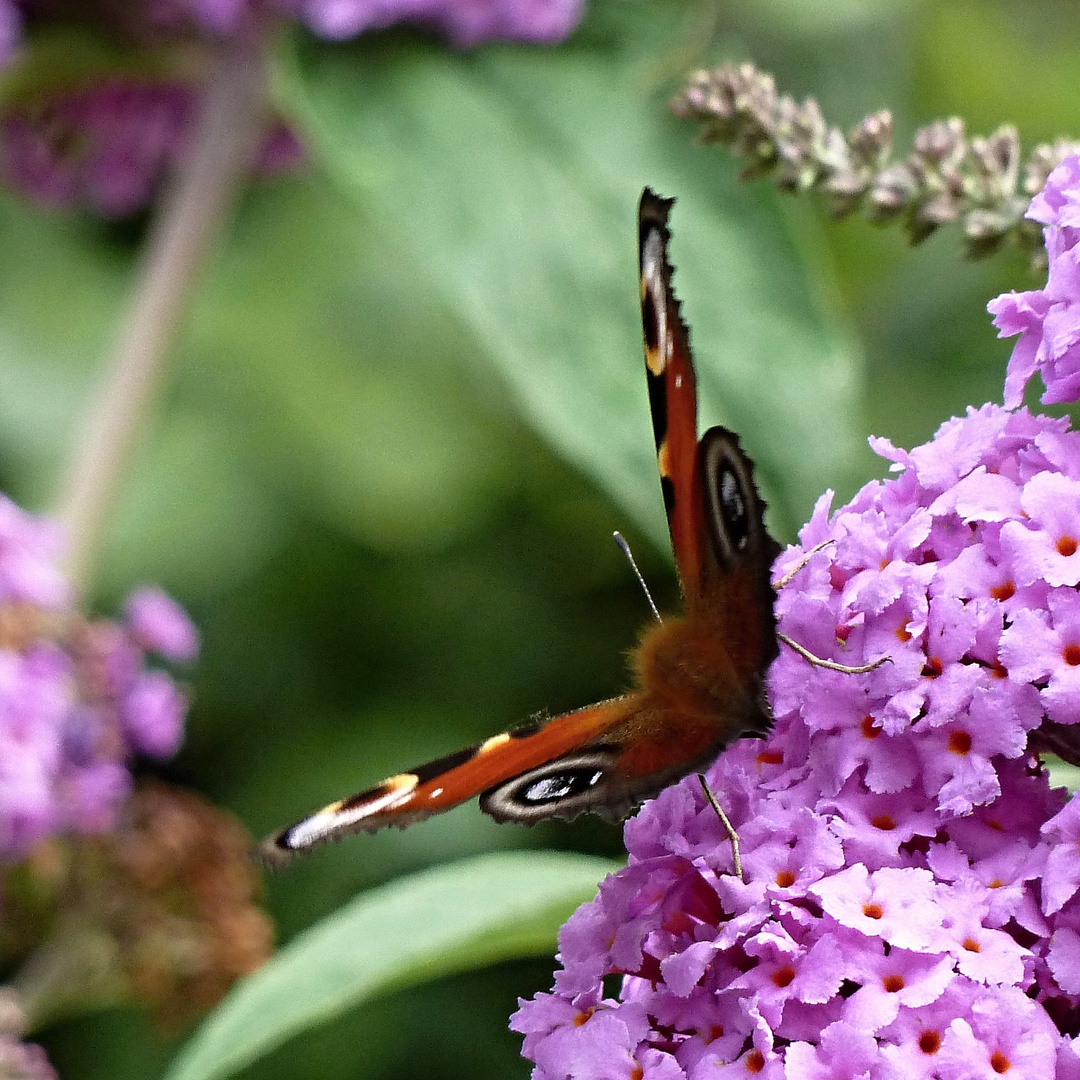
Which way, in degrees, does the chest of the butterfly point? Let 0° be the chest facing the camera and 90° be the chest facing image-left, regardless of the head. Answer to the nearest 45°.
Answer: approximately 135°

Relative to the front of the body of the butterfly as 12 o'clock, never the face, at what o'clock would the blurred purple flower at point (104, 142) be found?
The blurred purple flower is roughly at 1 o'clock from the butterfly.

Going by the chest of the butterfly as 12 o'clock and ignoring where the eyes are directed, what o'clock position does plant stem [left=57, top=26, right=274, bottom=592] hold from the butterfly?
The plant stem is roughly at 1 o'clock from the butterfly.

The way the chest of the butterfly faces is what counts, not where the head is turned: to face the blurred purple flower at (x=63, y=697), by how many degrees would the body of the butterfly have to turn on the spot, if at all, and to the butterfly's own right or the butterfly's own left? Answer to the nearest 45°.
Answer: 0° — it already faces it
